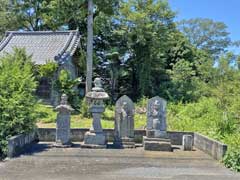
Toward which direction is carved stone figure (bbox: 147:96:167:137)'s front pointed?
toward the camera

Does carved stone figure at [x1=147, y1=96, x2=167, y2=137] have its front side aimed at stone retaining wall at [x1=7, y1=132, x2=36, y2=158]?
no

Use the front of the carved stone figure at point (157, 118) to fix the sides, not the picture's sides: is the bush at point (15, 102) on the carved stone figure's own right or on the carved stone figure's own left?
on the carved stone figure's own right

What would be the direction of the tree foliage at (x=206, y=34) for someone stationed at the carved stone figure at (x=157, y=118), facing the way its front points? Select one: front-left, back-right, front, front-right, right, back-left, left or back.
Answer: back

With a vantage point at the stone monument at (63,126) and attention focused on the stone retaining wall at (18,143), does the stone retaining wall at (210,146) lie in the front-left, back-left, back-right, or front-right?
back-left

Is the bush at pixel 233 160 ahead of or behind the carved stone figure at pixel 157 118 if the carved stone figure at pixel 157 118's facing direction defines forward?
ahead

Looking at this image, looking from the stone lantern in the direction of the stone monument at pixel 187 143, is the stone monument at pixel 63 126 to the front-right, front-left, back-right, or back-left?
back-right

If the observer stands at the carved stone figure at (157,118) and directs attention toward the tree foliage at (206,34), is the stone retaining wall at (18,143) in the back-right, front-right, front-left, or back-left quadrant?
back-left

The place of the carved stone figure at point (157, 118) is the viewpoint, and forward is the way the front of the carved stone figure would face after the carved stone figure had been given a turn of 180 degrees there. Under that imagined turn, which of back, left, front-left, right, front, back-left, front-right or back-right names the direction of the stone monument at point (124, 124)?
left

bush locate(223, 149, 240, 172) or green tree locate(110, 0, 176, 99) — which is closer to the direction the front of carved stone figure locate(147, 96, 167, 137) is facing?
the bush

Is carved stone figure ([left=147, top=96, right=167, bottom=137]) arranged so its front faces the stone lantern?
no

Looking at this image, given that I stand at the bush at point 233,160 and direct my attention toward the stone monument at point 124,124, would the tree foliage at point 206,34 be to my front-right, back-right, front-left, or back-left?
front-right

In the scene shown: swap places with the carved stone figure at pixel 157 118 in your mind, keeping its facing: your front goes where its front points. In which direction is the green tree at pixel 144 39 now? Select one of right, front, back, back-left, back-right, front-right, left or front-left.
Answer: back

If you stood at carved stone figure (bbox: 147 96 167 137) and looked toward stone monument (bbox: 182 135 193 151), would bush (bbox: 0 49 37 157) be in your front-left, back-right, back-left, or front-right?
back-right

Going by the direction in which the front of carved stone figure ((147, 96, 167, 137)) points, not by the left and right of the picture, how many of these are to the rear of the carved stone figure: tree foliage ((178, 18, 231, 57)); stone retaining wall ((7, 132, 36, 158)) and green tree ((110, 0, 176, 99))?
2

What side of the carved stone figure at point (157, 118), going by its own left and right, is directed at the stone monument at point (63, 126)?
right

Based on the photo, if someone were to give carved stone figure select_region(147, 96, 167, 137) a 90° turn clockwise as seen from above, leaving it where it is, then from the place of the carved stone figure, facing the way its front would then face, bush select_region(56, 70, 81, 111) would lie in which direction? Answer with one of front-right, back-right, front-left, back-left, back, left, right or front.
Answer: front-right

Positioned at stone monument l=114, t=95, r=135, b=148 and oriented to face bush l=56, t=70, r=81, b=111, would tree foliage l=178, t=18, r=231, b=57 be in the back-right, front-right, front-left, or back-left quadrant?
front-right
